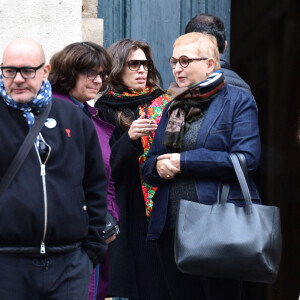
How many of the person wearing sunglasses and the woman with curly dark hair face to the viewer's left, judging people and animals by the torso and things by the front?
0

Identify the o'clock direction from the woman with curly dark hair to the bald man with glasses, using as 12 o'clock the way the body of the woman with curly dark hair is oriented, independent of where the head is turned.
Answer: The bald man with glasses is roughly at 2 o'clock from the woman with curly dark hair.

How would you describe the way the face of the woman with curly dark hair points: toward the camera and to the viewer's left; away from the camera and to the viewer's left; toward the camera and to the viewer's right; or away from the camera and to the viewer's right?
toward the camera and to the viewer's right

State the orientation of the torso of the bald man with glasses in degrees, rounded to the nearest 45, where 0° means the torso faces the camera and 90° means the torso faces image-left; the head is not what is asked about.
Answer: approximately 0°

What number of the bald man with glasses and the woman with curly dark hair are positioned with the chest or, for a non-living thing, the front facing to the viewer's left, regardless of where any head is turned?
0

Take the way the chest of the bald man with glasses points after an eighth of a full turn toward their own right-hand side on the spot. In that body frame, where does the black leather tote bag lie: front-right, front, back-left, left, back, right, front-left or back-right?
back-left

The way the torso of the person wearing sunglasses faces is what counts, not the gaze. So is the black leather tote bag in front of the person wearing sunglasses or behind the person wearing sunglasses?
in front

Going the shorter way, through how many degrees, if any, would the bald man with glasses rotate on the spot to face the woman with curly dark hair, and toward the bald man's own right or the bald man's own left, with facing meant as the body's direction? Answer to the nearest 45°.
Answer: approximately 180°

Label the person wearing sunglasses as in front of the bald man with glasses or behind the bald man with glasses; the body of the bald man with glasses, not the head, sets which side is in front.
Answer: behind

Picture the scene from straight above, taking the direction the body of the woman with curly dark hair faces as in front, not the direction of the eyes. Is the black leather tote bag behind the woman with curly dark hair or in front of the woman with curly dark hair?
in front

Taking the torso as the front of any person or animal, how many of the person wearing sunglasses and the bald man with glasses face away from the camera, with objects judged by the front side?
0
